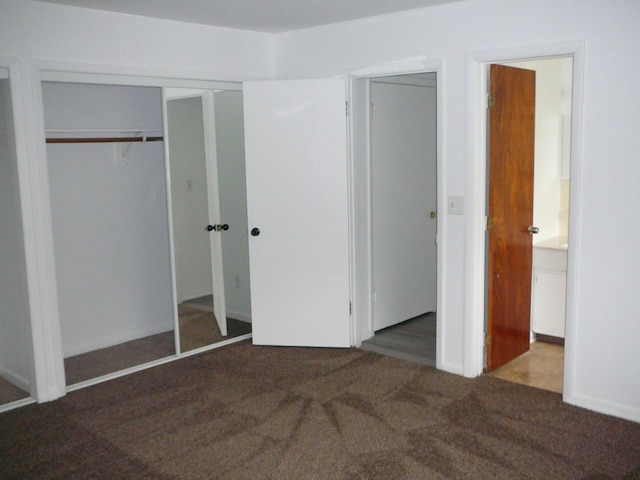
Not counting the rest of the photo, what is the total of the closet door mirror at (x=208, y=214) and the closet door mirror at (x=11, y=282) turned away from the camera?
0

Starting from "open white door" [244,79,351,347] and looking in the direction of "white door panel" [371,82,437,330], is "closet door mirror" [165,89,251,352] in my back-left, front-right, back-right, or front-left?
back-left

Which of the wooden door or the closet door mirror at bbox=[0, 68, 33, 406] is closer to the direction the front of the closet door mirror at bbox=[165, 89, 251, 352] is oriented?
the wooden door

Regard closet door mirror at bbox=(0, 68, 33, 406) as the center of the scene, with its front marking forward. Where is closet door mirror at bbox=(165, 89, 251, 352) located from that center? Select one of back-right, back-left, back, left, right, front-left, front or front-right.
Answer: front-left

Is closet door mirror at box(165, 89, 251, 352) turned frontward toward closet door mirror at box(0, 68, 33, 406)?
no

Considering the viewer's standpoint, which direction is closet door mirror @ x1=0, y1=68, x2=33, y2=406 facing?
facing the viewer and to the right of the viewer

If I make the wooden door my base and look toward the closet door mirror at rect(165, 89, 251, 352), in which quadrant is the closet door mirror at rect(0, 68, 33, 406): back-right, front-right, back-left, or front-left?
front-left

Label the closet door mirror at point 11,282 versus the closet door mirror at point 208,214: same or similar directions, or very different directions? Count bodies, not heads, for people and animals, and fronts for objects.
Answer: same or similar directions

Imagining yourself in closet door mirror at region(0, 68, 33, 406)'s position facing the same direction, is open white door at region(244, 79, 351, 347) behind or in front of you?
in front

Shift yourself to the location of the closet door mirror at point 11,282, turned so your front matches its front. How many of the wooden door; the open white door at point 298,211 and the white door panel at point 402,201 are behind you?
0

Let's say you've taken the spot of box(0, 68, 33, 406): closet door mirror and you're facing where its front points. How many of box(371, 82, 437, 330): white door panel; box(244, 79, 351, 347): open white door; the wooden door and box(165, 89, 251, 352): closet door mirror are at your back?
0

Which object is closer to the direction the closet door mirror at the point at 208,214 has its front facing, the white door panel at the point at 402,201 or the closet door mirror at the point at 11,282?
the white door panel
